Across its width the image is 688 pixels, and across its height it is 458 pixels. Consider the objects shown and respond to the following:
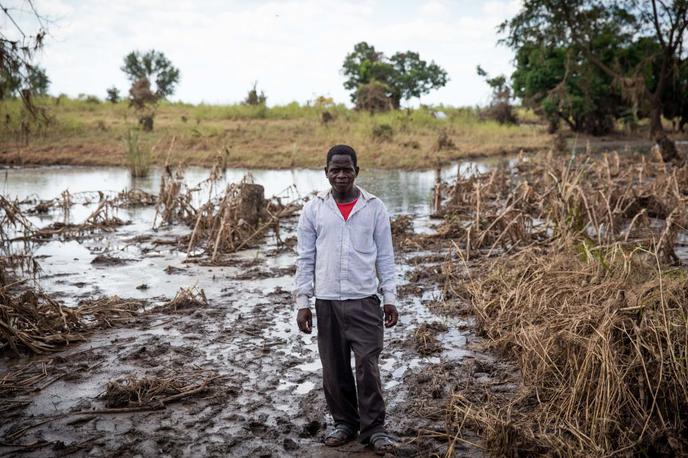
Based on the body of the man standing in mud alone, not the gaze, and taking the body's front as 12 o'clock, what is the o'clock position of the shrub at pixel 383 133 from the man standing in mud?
The shrub is roughly at 6 o'clock from the man standing in mud.

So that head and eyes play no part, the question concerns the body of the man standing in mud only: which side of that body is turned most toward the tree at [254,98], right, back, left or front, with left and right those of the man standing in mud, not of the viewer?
back

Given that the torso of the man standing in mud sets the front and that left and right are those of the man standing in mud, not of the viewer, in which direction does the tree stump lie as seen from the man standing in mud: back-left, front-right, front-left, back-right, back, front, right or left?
back

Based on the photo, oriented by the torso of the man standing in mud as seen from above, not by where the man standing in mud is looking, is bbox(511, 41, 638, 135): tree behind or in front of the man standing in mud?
behind

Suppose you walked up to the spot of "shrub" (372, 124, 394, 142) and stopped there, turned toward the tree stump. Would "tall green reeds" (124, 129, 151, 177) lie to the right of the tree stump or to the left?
right

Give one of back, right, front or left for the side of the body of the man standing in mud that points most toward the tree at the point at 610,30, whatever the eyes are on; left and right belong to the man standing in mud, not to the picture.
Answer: back

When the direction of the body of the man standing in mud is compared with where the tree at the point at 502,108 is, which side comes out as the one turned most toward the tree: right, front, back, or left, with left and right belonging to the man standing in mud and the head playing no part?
back

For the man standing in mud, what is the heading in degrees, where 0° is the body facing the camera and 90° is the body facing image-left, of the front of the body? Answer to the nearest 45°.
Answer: approximately 0°
